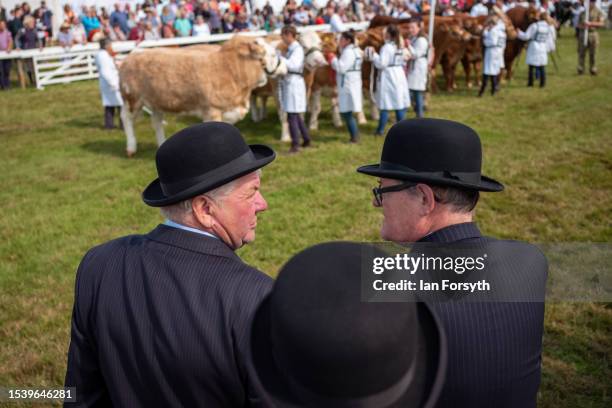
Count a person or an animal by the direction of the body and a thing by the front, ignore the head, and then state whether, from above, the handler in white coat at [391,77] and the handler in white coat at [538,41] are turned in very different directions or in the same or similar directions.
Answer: same or similar directions

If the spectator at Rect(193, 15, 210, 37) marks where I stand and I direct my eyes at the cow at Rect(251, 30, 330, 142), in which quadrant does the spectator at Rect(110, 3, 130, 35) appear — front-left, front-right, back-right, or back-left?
back-right

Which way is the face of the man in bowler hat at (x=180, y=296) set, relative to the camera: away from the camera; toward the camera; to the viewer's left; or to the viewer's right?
to the viewer's right

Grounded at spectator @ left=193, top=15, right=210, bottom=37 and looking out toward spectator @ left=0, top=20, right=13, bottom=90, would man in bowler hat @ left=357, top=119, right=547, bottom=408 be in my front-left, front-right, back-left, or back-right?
front-left

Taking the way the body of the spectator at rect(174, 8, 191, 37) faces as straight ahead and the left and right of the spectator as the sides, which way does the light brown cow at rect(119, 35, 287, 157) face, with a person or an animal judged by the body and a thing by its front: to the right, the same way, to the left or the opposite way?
to the left

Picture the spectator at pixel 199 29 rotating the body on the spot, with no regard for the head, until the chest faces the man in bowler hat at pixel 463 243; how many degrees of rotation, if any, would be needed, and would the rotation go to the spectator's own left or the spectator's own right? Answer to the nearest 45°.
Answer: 0° — they already face them

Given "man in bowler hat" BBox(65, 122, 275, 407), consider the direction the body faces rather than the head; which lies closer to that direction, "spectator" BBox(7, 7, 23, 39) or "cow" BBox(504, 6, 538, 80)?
the cow

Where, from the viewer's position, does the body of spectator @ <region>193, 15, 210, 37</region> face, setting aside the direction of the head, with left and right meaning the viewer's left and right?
facing the viewer

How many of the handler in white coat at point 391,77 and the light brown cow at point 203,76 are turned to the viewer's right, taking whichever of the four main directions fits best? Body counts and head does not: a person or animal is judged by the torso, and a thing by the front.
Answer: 1

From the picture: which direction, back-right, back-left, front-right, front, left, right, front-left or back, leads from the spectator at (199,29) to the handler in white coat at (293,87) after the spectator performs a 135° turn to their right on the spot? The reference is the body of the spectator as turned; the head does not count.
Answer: back-left

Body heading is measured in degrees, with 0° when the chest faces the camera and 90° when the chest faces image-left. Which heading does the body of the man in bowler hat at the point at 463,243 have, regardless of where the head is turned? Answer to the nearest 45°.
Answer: approximately 135°

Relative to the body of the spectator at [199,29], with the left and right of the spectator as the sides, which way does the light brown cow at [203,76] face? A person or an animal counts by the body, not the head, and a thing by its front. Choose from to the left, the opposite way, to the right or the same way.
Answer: to the left

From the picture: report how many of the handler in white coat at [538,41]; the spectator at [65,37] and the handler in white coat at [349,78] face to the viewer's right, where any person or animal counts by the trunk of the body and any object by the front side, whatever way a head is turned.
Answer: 0

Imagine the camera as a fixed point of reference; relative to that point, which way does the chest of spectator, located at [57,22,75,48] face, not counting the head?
toward the camera

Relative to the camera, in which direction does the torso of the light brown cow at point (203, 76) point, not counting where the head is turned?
to the viewer's right

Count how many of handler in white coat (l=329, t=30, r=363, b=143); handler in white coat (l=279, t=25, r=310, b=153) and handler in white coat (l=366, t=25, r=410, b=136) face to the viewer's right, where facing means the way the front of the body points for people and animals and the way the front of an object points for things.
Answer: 0
